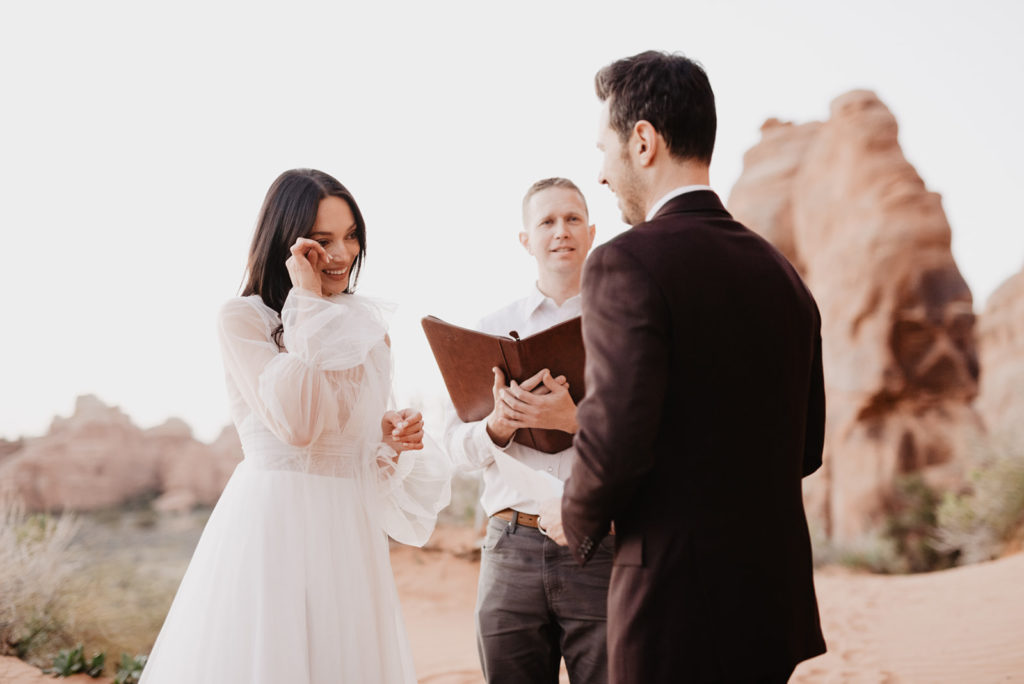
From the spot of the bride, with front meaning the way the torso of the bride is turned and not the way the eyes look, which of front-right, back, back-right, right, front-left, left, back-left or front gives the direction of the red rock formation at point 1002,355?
left

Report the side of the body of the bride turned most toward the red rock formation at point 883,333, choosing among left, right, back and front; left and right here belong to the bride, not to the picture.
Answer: left

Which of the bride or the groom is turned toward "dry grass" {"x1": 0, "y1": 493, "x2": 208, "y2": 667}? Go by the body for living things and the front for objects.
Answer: the groom

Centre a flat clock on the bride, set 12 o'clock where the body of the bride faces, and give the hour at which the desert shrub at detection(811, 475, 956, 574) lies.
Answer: The desert shrub is roughly at 9 o'clock from the bride.

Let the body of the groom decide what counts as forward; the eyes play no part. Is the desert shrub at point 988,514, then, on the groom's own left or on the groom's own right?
on the groom's own right

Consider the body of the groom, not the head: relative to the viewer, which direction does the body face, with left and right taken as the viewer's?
facing away from the viewer and to the left of the viewer

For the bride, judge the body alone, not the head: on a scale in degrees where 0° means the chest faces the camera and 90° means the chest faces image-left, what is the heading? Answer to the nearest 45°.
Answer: approximately 315°

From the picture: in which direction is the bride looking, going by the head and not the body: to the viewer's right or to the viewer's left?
to the viewer's right

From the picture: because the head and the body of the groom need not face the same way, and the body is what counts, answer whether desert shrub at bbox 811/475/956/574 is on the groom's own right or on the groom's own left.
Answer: on the groom's own right

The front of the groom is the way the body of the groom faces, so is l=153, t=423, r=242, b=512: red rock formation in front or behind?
in front

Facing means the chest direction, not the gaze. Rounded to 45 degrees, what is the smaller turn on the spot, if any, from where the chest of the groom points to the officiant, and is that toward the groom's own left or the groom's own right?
0° — they already face them

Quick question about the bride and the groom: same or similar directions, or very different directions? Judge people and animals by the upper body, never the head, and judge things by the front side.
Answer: very different directions

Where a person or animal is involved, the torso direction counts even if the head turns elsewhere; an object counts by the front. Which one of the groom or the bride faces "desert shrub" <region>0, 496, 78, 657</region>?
the groom
